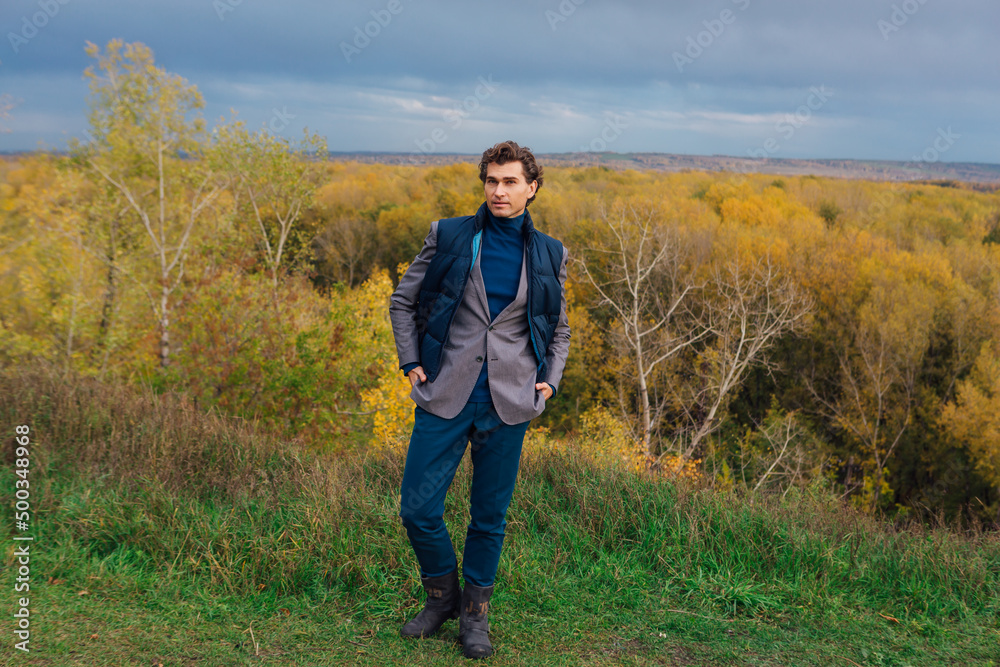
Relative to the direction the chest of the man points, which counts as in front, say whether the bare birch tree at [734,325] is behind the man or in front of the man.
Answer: behind

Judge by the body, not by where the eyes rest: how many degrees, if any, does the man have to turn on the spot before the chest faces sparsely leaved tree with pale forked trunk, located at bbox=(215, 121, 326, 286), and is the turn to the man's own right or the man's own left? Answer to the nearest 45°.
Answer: approximately 180°

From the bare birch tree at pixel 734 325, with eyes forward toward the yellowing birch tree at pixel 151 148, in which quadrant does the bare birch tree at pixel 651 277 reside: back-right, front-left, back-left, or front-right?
front-right

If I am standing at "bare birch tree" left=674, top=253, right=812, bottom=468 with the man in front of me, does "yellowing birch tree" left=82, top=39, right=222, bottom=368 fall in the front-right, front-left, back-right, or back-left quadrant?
front-right

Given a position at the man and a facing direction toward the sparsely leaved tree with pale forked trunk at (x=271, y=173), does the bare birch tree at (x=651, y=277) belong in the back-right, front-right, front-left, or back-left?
front-right

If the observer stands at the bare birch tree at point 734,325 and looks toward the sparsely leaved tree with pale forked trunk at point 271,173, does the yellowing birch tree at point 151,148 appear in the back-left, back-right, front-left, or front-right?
front-left

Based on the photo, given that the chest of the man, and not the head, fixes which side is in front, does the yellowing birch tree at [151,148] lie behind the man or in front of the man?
behind

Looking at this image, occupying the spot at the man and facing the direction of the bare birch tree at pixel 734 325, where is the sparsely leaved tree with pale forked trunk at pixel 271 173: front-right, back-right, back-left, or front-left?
front-left

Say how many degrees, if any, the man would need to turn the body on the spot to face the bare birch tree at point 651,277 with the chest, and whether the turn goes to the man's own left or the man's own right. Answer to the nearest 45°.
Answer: approximately 180°

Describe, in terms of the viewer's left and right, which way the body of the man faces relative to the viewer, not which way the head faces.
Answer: facing the viewer

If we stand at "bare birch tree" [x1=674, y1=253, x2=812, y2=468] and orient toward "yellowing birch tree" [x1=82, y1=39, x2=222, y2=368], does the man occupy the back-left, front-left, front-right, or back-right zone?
front-left
